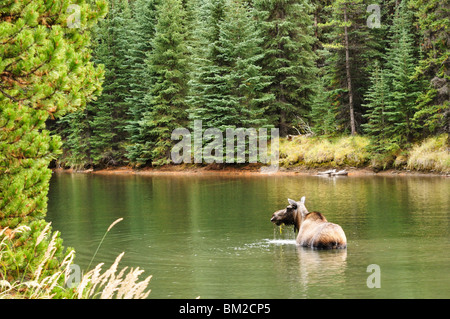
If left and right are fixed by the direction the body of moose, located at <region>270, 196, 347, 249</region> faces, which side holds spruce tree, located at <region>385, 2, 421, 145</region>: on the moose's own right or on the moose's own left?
on the moose's own right

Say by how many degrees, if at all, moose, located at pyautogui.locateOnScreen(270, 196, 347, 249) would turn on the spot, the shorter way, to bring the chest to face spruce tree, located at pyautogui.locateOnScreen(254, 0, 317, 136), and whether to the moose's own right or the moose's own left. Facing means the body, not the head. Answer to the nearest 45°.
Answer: approximately 45° to the moose's own right

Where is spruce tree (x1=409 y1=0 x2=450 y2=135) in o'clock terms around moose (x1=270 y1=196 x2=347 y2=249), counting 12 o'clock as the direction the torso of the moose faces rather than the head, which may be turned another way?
The spruce tree is roughly at 2 o'clock from the moose.

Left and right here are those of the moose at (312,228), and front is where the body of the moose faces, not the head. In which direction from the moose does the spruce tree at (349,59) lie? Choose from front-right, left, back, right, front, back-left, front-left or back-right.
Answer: front-right

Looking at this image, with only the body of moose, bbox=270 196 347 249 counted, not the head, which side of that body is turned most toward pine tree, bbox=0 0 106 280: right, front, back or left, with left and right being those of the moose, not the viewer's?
left

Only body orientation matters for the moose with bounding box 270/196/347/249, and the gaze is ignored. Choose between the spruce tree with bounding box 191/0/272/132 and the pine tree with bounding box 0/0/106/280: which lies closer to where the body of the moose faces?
the spruce tree

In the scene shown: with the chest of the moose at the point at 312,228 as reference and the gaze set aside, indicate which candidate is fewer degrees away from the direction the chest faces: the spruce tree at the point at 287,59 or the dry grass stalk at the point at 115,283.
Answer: the spruce tree

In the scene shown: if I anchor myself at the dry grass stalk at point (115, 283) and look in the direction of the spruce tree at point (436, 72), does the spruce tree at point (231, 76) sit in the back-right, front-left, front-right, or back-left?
front-left

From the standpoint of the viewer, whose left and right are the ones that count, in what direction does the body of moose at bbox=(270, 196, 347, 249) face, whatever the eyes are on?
facing away from the viewer and to the left of the viewer

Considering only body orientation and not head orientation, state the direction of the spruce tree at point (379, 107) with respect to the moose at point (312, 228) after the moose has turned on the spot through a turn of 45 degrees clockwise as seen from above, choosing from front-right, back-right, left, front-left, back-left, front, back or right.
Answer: front

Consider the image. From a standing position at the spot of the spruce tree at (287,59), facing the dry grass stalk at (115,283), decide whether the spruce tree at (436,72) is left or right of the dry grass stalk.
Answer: left

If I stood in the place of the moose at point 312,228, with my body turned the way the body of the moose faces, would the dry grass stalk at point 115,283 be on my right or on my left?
on my left
